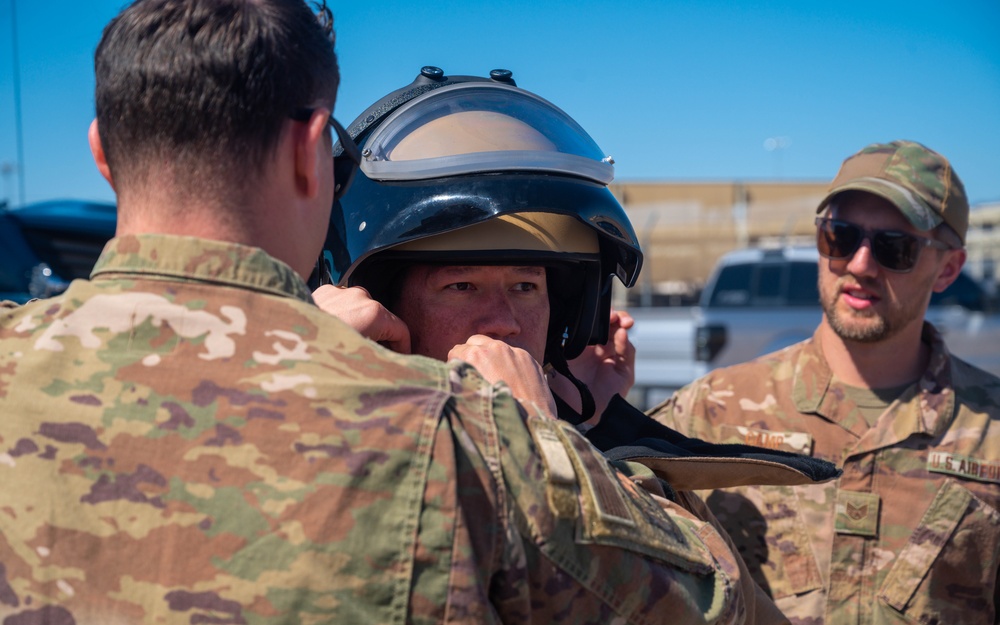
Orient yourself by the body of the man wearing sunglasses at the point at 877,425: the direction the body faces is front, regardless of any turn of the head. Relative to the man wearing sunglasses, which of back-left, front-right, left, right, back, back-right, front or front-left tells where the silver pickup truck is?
back-right

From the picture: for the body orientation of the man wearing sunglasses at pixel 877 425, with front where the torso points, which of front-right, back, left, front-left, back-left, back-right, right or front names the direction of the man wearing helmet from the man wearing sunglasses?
front

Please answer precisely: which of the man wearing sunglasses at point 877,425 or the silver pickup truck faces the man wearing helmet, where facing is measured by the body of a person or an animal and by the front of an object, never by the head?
the man wearing sunglasses

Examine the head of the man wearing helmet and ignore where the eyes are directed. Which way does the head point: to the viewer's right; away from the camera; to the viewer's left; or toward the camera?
toward the camera

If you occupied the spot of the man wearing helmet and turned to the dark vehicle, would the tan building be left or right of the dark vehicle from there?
right

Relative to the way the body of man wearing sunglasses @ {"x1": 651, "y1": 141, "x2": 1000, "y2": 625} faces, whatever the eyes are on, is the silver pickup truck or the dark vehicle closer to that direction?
the dark vehicle

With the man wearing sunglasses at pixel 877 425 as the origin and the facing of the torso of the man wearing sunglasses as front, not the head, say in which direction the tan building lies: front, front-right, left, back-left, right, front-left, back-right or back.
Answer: back-right

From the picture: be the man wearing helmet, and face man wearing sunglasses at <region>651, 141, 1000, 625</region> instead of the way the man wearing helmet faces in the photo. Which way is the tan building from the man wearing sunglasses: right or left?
left

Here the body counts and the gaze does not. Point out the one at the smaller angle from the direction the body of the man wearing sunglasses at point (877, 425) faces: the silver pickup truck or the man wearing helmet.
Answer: the man wearing helmet

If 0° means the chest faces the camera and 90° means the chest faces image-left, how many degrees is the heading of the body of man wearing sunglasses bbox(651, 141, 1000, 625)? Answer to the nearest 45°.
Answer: approximately 45°
